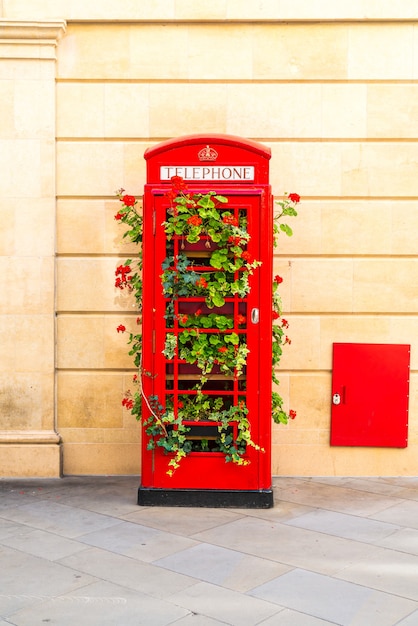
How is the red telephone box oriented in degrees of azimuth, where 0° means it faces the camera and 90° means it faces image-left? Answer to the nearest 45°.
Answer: approximately 0°
